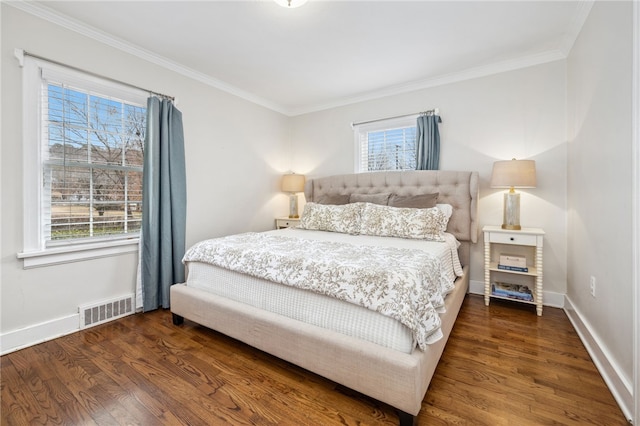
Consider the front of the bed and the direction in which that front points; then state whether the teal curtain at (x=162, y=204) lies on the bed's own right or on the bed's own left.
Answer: on the bed's own right

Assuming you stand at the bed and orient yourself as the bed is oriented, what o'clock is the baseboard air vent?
The baseboard air vent is roughly at 2 o'clock from the bed.

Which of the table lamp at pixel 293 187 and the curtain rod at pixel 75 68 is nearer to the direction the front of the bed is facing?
the curtain rod

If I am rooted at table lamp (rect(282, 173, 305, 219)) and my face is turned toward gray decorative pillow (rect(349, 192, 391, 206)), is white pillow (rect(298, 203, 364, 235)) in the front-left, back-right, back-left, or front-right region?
front-right

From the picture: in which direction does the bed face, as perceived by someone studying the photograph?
facing the viewer and to the left of the viewer

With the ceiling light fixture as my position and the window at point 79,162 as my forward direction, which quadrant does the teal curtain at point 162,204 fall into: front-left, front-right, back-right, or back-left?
front-right

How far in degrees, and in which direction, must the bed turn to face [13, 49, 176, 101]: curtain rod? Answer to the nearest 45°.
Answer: approximately 45° to its right
